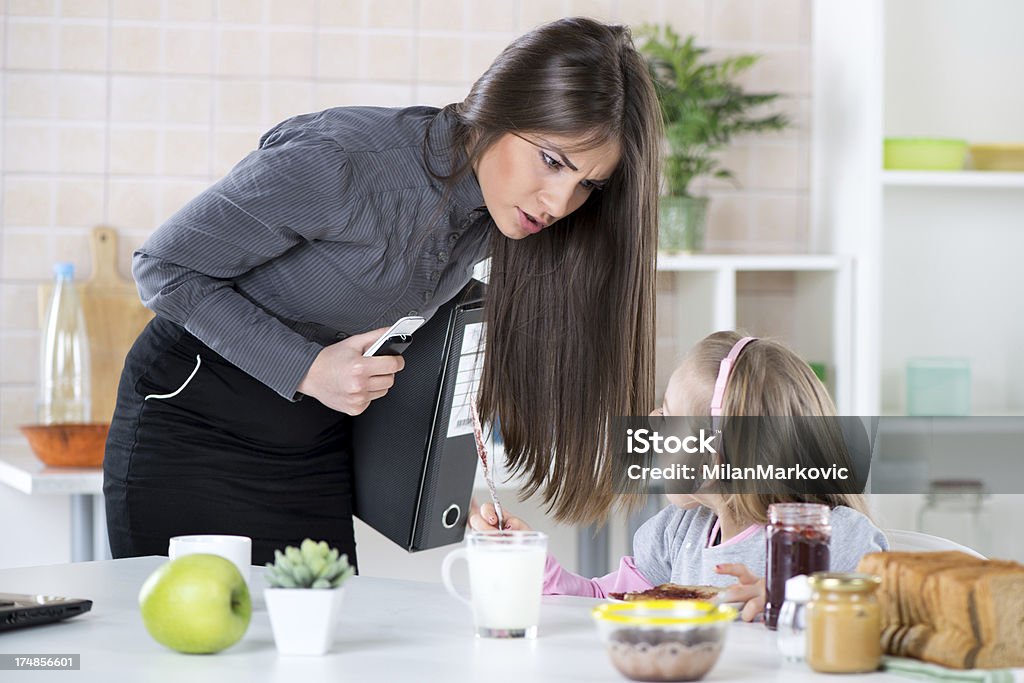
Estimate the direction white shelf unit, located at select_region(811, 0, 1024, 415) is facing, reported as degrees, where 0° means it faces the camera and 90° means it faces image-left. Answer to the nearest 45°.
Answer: approximately 0°

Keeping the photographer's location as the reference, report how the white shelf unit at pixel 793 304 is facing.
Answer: facing the viewer

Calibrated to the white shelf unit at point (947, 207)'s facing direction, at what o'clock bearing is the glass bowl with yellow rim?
The glass bowl with yellow rim is roughly at 12 o'clock from the white shelf unit.

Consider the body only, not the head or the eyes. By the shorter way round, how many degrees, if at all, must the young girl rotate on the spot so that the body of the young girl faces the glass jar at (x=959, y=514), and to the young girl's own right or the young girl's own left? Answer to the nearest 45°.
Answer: approximately 135° to the young girl's own right

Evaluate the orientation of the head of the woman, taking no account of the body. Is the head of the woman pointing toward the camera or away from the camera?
toward the camera

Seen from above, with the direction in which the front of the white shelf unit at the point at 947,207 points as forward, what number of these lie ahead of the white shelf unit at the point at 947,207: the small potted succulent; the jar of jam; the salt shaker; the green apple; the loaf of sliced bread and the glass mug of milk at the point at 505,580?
6

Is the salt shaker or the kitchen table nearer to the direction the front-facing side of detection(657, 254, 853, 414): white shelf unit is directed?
the salt shaker

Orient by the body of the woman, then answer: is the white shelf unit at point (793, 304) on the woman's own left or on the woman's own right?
on the woman's own left

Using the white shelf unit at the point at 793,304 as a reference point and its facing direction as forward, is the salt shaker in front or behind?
in front

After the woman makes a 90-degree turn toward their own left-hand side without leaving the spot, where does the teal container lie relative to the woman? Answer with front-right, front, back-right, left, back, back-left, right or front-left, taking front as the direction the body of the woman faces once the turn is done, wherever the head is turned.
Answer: front

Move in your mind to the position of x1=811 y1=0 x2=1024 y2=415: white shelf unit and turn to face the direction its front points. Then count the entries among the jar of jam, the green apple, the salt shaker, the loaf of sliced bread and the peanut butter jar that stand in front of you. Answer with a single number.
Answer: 5

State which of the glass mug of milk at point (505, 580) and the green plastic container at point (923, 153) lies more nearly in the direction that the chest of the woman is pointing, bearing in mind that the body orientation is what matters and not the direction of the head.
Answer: the glass mug of milk

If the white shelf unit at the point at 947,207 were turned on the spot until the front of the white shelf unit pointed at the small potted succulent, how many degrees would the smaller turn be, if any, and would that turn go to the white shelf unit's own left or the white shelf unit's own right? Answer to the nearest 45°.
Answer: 0° — it already faces it

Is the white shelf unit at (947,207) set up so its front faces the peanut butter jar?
yes
